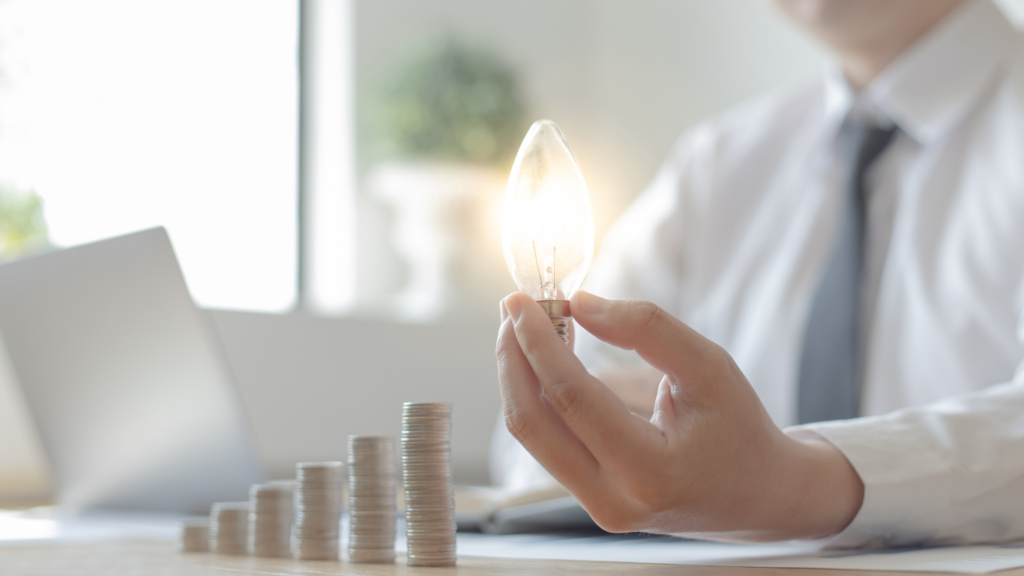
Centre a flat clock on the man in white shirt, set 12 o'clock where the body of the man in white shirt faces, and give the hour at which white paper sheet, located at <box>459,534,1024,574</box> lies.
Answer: The white paper sheet is roughly at 11 o'clock from the man in white shirt.

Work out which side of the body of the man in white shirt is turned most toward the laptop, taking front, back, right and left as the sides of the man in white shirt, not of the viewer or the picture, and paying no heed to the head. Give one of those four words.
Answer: front

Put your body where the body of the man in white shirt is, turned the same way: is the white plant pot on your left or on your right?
on your right

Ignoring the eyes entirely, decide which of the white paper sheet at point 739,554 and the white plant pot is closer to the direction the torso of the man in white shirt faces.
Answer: the white paper sheet

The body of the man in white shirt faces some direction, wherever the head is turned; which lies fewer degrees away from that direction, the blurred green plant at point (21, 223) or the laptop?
the laptop

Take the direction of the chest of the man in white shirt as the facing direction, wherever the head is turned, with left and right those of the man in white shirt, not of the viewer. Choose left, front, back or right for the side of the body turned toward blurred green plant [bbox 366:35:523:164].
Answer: right

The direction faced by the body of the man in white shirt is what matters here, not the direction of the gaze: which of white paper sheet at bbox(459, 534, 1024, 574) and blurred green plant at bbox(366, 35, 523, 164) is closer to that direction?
the white paper sheet

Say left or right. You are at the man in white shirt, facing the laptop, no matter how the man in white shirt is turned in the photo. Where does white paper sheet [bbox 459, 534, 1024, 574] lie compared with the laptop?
left

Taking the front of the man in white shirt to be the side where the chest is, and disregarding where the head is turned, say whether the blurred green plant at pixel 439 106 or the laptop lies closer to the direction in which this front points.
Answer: the laptop
